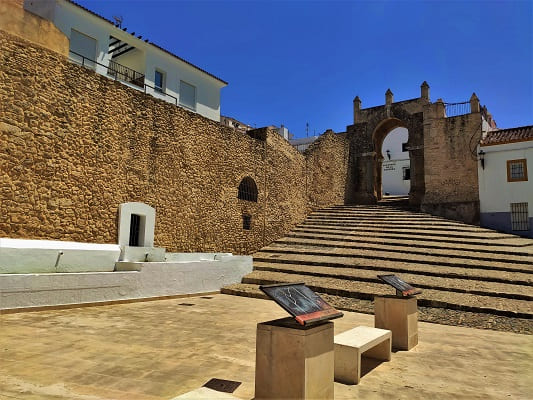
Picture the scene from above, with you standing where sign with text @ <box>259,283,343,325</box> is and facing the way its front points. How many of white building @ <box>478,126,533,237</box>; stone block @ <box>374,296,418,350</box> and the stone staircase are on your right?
0

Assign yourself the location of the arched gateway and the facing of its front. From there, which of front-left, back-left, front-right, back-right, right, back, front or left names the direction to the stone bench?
front-left

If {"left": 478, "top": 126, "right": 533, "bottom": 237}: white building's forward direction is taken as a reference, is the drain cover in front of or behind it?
in front

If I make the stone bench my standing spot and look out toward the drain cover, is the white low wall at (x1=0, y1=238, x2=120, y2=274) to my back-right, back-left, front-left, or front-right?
front-right

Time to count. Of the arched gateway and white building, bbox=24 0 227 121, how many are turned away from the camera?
0

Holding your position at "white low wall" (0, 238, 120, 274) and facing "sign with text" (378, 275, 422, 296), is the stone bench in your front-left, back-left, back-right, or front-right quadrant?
front-right

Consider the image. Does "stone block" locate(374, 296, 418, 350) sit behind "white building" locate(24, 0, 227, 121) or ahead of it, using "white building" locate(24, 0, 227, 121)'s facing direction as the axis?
ahead

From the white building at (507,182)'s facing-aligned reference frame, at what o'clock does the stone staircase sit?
The stone staircase is roughly at 11 o'clock from the white building.

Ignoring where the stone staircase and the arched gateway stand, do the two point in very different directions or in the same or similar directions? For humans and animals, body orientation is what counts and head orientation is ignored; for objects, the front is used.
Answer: same or similar directions

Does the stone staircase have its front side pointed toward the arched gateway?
no

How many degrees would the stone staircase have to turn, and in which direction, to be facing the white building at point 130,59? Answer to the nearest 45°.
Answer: approximately 45° to its right

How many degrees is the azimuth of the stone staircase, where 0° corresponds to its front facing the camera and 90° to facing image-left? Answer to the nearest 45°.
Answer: approximately 45°

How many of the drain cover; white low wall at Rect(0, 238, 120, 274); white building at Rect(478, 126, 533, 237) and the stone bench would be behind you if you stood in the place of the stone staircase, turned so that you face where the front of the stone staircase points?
1

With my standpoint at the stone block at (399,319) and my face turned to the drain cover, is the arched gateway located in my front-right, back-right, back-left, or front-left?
back-right

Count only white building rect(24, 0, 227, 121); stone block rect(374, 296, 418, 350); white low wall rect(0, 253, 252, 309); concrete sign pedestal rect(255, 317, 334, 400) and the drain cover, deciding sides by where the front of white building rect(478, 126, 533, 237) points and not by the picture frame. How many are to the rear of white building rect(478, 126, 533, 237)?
0

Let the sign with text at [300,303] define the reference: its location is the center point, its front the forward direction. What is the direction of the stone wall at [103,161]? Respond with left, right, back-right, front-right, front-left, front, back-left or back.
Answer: back

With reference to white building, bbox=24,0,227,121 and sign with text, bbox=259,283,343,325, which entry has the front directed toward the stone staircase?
the white building

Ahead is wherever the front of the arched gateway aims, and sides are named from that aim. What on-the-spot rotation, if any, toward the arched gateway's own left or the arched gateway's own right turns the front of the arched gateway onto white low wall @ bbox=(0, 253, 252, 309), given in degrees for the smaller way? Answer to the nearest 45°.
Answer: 0° — it already faces it

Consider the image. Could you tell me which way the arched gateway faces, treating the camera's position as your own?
facing the viewer and to the left of the viewer

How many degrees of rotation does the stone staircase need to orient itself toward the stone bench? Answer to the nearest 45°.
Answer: approximately 45° to its left
